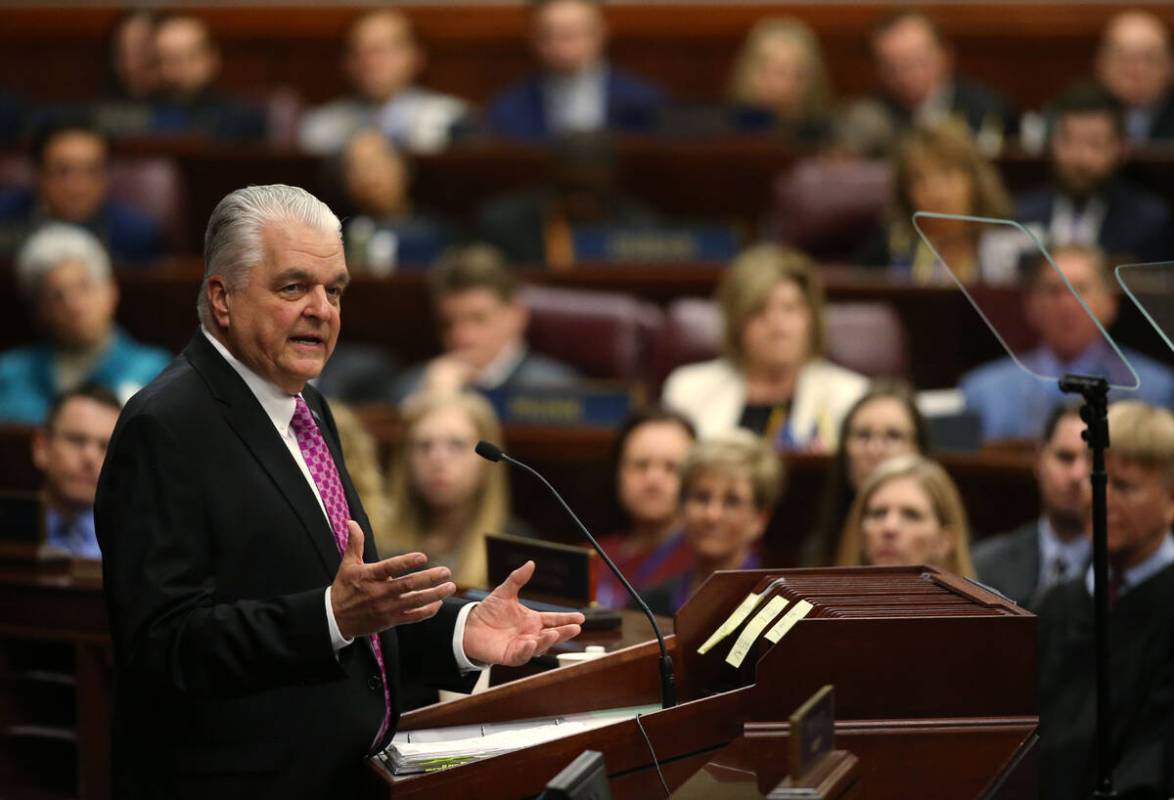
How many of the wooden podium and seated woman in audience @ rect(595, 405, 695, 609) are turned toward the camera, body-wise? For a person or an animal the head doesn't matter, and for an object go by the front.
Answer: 1

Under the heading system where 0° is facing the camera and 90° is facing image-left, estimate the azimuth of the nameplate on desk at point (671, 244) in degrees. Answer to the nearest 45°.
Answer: approximately 0°

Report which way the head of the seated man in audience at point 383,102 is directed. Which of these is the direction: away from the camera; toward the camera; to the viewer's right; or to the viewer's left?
toward the camera

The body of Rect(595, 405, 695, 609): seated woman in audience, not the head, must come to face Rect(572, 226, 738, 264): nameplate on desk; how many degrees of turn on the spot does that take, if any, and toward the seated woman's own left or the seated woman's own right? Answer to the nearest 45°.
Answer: approximately 180°

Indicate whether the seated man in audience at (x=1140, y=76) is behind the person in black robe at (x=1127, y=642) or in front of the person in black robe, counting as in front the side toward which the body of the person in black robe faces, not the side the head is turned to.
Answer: behind

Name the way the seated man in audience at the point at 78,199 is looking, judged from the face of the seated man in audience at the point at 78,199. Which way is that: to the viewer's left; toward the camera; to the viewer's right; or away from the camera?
toward the camera

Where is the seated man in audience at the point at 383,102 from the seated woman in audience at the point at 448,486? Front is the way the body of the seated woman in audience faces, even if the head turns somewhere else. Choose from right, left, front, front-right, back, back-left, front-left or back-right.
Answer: back

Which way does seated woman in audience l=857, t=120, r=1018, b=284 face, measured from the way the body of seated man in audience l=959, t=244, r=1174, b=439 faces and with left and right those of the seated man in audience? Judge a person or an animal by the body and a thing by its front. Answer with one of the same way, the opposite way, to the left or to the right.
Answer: the same way

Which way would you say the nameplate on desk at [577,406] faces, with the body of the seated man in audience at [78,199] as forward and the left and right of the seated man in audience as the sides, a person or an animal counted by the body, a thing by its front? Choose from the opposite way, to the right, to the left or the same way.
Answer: the same way

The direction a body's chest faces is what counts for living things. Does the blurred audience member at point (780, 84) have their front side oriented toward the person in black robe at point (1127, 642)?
yes

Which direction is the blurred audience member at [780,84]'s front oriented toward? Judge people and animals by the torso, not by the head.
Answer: toward the camera

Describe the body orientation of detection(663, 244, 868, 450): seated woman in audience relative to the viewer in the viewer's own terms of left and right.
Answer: facing the viewer

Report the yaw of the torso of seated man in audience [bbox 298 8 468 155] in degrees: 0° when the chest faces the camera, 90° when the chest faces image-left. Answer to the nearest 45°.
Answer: approximately 0°

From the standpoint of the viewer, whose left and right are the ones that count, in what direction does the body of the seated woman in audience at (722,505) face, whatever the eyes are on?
facing the viewer and to the left of the viewer

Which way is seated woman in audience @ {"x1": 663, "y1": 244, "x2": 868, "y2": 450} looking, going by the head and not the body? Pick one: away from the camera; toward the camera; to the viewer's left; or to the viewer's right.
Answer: toward the camera

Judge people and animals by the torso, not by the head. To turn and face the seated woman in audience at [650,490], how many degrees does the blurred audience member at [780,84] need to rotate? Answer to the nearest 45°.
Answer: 0° — they already face them
